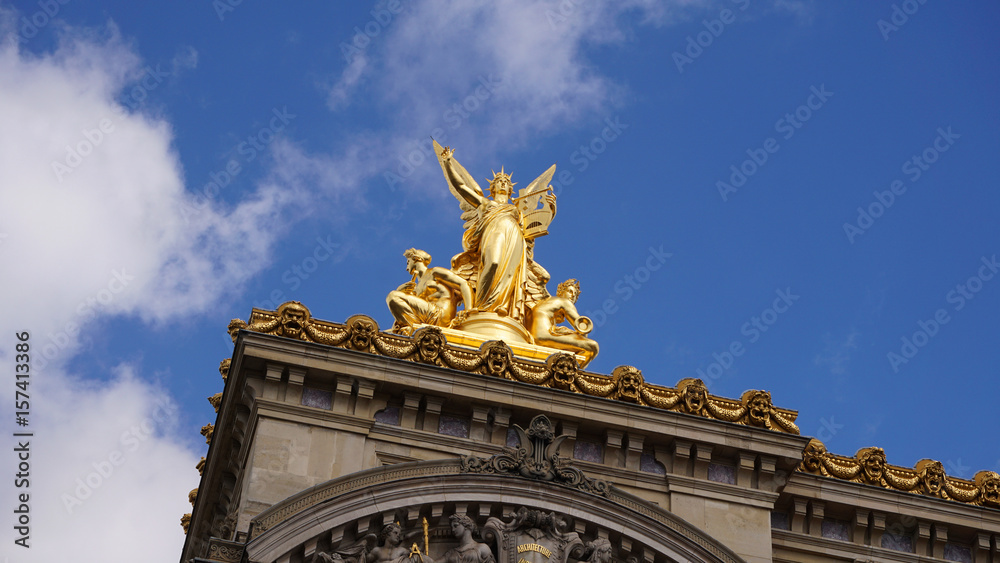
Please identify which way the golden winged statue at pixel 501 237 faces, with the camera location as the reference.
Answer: facing the viewer
